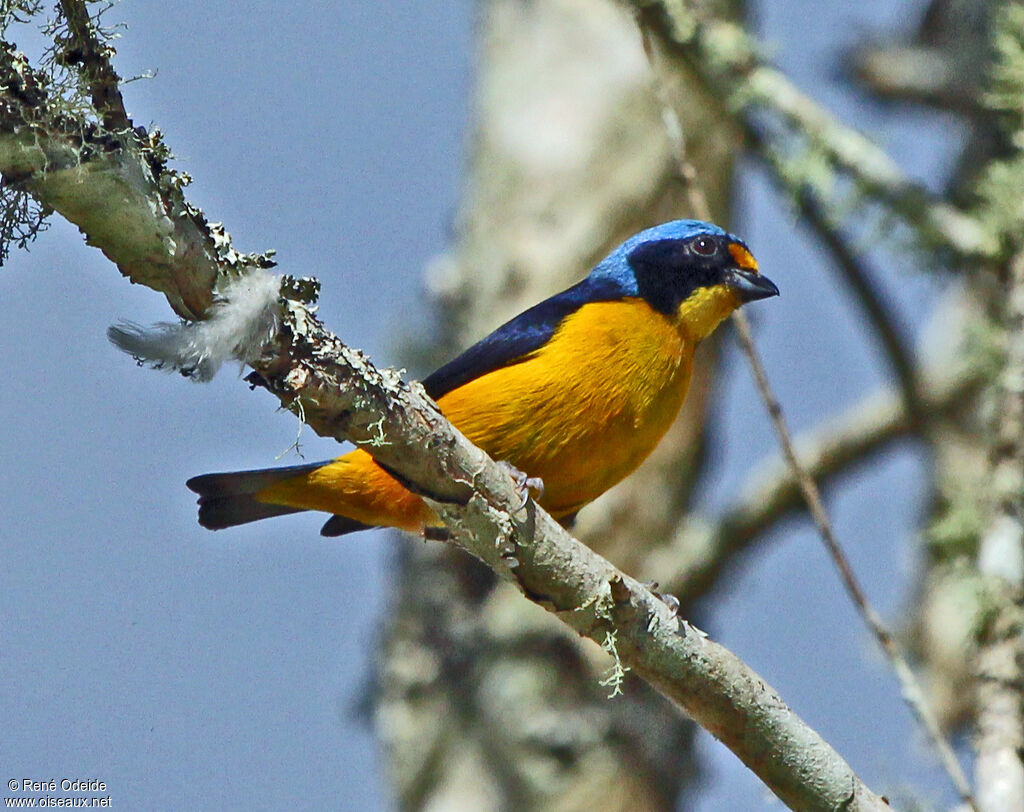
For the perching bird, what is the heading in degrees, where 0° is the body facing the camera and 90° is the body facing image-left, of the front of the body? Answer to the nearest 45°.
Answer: approximately 270°

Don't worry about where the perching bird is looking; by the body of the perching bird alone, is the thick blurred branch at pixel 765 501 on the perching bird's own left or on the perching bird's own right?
on the perching bird's own left

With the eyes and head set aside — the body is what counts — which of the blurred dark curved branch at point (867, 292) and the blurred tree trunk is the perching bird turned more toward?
the blurred dark curved branch

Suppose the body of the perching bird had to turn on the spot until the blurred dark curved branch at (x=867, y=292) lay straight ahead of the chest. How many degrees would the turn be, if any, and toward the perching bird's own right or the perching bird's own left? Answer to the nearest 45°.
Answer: approximately 45° to the perching bird's own left

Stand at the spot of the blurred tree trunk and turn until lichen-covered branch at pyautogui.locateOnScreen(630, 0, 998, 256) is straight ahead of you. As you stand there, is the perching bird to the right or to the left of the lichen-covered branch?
right

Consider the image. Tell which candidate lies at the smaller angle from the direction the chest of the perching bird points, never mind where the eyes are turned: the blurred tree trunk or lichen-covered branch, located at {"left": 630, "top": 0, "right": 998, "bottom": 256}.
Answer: the lichen-covered branch
